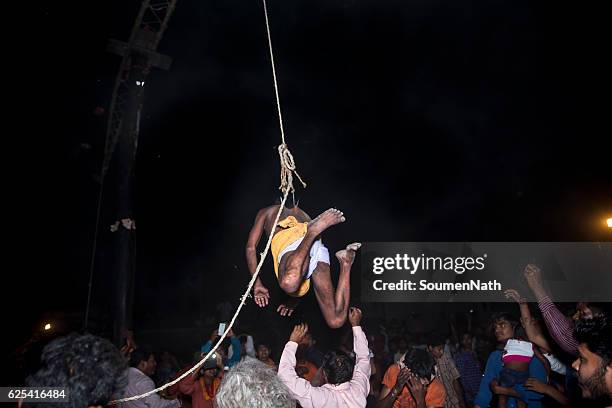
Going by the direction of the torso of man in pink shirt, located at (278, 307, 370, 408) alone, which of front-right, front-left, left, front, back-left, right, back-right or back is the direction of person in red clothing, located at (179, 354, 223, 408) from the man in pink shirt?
front-left

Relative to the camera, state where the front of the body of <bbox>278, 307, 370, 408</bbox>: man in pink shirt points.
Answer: away from the camera

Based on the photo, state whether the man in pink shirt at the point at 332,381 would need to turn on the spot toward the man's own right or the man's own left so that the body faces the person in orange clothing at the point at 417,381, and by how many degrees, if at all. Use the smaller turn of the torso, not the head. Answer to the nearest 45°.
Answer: approximately 45° to the man's own right
